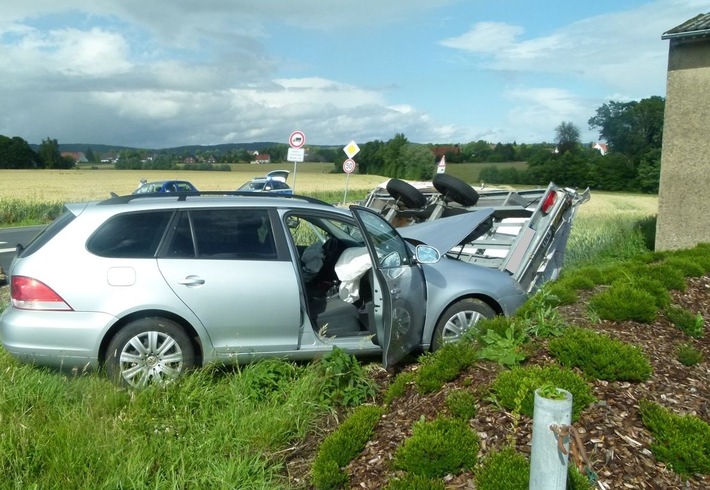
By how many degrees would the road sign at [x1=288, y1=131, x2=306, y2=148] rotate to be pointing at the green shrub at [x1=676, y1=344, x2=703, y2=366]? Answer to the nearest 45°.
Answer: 0° — it already faces it

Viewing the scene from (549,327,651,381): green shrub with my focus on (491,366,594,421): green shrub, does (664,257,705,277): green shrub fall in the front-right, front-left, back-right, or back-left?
back-right

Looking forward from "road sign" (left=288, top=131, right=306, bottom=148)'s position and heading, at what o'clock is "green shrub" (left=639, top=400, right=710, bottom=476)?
The green shrub is roughly at 12 o'clock from the road sign.

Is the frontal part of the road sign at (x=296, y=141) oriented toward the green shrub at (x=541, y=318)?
yes

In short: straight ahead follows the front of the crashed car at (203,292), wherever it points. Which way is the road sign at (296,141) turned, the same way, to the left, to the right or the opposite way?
to the right

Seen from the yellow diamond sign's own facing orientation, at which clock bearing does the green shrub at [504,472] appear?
The green shrub is roughly at 12 o'clock from the yellow diamond sign.

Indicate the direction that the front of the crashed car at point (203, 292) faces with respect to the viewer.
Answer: facing to the right of the viewer
